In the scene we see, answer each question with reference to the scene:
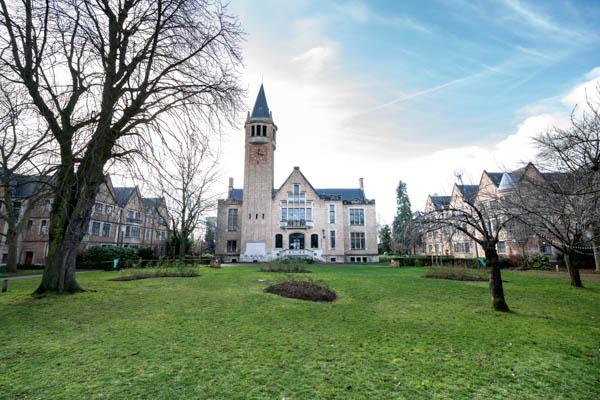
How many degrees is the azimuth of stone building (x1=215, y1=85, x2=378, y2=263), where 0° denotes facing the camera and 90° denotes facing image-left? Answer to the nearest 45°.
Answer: approximately 0°

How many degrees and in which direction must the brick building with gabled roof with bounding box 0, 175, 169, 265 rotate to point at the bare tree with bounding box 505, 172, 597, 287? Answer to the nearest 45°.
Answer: approximately 45° to its right

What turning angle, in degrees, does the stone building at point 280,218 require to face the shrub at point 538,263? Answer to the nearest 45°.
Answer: approximately 45° to its left

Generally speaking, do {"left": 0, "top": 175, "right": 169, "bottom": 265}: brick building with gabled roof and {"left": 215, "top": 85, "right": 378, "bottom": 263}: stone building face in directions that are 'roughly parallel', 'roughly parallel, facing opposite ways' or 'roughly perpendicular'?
roughly perpendicular

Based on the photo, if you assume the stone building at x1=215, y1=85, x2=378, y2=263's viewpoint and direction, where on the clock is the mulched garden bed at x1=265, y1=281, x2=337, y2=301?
The mulched garden bed is roughly at 12 o'clock from the stone building.

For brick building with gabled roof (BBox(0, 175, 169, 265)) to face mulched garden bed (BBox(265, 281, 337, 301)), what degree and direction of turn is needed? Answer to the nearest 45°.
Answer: approximately 45° to its right

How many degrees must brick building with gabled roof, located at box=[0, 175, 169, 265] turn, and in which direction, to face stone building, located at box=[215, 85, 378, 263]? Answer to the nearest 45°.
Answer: approximately 45° to its left

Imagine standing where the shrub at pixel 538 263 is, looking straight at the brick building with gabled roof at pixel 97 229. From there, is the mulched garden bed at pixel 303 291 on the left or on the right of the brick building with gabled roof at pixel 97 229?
left

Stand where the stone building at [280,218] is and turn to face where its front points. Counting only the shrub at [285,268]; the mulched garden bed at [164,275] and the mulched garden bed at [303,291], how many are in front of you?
3
